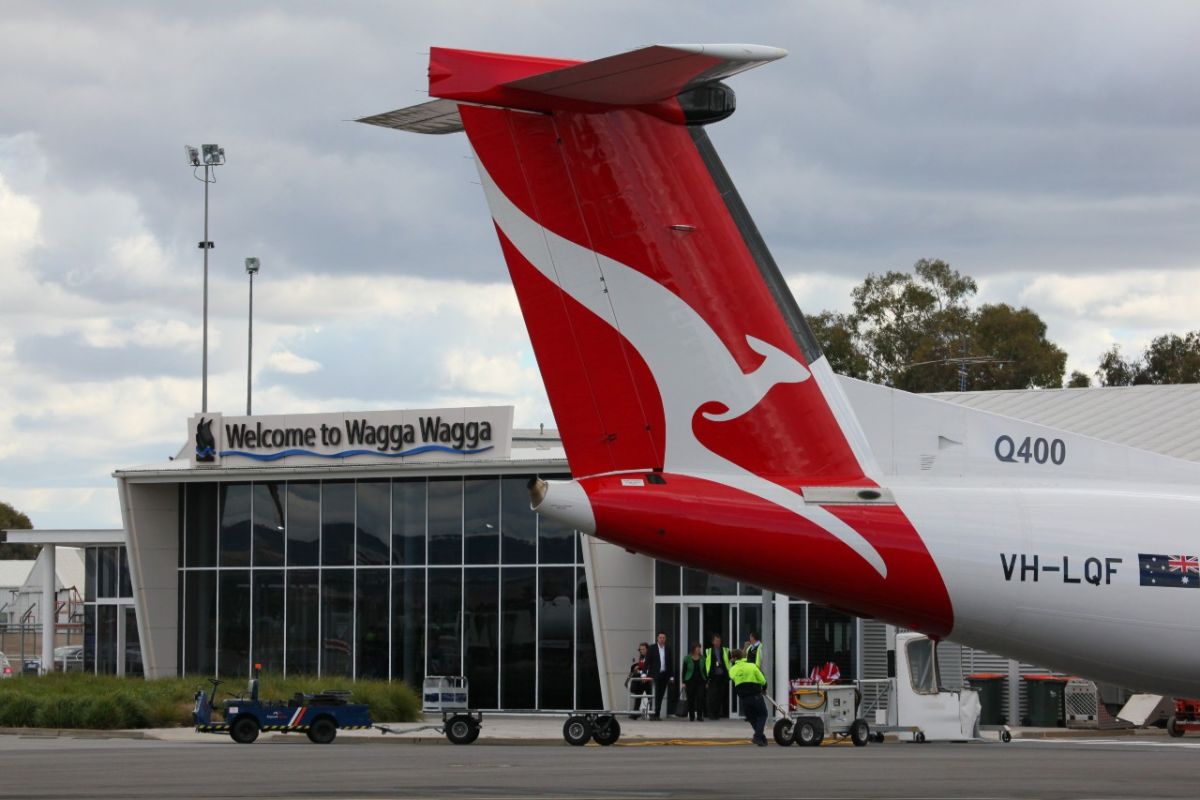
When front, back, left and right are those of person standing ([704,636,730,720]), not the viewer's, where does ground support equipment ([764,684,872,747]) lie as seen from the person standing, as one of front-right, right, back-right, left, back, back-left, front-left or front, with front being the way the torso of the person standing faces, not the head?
front

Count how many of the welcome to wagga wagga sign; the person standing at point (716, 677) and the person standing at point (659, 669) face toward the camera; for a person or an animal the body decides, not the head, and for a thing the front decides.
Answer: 3

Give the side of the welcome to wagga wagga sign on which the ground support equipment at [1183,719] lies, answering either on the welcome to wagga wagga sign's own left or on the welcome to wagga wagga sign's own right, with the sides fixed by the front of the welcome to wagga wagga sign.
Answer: on the welcome to wagga wagga sign's own left

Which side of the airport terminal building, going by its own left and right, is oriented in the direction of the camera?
front

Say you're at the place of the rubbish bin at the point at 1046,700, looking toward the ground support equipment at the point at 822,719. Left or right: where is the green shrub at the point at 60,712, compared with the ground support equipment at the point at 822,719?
right

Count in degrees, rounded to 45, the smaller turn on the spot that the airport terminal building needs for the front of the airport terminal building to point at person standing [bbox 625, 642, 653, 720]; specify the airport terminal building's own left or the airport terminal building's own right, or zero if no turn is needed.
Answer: approximately 45° to the airport terminal building's own left

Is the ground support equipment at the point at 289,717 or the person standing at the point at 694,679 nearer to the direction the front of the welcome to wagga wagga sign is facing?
the ground support equipment

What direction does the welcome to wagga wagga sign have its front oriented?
toward the camera

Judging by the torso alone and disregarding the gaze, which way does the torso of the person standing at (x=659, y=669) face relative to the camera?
toward the camera

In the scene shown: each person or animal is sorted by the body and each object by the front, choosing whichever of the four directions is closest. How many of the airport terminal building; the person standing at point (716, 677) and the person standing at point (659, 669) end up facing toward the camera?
3
